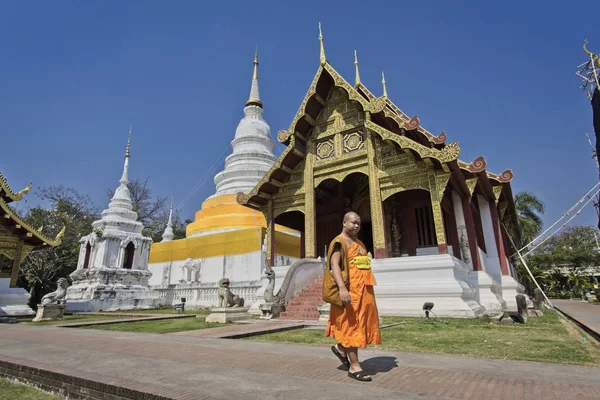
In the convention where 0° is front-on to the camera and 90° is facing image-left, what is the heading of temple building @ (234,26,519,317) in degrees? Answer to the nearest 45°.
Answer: approximately 45°

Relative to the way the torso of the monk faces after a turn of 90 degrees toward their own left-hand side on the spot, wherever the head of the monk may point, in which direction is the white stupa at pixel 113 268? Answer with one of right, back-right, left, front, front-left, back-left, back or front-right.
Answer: left

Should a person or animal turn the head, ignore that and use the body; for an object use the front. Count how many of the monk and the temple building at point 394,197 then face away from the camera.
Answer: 0

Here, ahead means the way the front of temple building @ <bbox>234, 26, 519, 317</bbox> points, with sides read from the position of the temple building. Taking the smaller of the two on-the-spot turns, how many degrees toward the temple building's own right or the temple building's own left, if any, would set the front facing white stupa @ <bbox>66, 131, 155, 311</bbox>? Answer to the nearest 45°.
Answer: approximately 45° to the temple building's own right

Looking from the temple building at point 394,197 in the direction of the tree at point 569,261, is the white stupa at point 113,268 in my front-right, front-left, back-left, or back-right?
back-left

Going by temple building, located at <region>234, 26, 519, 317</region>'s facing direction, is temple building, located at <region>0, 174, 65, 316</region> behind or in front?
in front

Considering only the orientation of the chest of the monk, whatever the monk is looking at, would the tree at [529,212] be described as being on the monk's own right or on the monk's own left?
on the monk's own left

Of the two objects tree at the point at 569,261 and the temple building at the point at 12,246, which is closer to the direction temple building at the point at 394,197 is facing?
the temple building

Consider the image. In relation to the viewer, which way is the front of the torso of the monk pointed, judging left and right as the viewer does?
facing the viewer and to the right of the viewer

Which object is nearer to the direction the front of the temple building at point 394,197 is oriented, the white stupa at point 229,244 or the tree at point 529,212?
the white stupa

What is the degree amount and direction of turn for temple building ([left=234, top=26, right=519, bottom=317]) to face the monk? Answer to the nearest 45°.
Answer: approximately 45° to its left

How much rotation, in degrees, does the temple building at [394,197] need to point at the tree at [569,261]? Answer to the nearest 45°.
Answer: approximately 180°

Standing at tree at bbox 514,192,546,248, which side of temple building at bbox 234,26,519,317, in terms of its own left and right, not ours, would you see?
back
